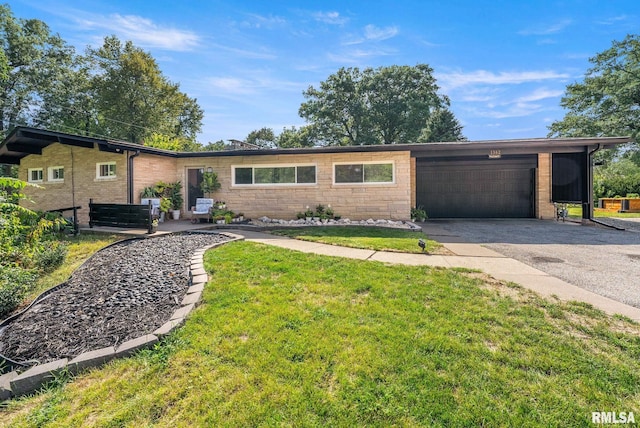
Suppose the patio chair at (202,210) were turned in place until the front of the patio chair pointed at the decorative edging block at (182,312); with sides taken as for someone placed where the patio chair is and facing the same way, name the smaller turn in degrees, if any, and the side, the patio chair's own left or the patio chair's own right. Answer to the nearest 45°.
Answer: approximately 45° to the patio chair's own left

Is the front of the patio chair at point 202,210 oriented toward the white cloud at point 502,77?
no

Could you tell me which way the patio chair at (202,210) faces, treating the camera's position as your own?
facing the viewer and to the left of the viewer

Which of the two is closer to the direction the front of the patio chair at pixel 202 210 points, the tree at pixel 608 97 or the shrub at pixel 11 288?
the shrub

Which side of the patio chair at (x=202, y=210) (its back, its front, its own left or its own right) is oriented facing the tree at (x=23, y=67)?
right

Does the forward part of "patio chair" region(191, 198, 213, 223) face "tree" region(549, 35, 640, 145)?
no

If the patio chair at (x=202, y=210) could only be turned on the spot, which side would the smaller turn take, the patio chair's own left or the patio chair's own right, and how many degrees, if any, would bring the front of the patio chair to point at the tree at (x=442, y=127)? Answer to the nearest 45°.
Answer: approximately 180°

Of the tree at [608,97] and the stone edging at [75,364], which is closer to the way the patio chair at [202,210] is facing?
the stone edging

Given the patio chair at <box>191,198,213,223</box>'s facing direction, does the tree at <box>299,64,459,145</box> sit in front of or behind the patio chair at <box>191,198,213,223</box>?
behind
